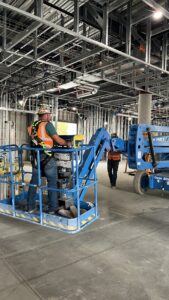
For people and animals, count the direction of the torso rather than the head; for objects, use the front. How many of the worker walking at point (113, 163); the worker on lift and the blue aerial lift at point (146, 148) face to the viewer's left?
1

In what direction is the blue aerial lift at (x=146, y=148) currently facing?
to the viewer's left

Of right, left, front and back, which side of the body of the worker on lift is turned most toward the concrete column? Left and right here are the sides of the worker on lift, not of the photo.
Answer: front

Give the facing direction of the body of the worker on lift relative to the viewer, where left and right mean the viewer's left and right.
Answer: facing away from the viewer and to the right of the viewer

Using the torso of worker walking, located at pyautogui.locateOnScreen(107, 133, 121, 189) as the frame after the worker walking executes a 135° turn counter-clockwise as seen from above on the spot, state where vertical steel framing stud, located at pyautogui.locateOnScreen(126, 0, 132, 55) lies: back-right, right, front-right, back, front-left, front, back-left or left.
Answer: front-left

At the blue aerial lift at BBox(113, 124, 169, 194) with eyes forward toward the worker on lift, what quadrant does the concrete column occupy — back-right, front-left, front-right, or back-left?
back-right
